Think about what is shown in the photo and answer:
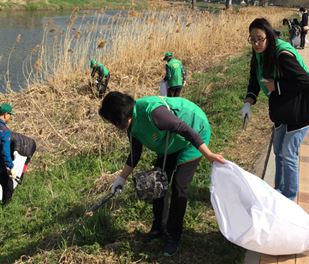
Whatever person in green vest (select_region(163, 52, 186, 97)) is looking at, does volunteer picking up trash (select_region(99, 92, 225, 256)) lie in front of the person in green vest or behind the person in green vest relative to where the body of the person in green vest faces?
behind

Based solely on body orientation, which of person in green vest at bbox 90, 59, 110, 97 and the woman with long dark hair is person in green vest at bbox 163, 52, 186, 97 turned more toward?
the person in green vest

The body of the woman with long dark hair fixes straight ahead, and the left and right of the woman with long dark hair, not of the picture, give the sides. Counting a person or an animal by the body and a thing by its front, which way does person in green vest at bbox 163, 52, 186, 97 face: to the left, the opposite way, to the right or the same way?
to the right

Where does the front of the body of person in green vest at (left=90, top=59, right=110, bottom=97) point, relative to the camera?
to the viewer's left

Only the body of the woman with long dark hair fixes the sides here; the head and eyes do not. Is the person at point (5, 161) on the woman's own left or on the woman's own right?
on the woman's own right

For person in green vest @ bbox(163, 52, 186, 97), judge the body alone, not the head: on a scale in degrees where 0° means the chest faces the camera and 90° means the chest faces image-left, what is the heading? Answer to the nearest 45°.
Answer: approximately 135°

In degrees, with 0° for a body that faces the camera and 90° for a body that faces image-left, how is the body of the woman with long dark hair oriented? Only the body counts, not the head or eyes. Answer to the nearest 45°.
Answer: approximately 45°

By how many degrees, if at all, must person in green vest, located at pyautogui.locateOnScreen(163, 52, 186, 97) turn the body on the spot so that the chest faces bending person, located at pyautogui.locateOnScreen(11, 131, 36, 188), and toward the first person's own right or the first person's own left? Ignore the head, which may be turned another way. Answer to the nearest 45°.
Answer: approximately 90° to the first person's own left

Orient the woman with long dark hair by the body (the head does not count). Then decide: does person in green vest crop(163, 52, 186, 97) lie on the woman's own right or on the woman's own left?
on the woman's own right

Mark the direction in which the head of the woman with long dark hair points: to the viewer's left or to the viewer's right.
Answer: to the viewer's left
